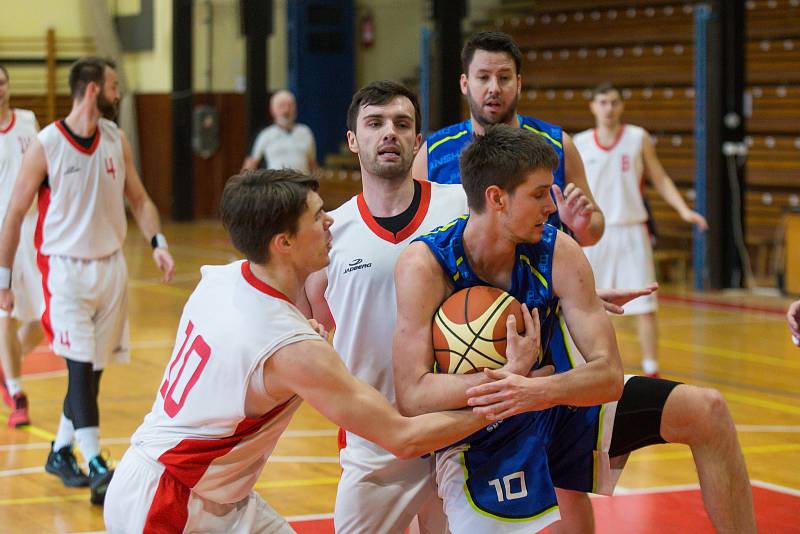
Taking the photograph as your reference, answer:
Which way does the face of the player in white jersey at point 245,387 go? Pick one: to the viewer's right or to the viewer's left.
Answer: to the viewer's right

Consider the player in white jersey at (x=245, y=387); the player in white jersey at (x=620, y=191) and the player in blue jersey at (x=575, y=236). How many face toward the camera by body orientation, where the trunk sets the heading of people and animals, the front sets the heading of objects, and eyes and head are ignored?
2

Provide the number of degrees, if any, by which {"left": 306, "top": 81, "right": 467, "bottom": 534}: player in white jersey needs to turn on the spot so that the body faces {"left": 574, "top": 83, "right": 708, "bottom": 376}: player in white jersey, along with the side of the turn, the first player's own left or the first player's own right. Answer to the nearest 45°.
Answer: approximately 180°

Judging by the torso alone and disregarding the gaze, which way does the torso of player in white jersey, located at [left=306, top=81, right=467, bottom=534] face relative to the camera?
toward the camera

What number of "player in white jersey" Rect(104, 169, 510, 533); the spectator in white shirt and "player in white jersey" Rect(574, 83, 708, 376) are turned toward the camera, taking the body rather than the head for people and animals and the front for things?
2

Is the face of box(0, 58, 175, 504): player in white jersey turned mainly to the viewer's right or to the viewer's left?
to the viewer's right

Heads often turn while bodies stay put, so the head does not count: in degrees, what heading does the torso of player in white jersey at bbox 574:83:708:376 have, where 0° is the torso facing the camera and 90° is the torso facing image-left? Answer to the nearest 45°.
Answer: approximately 0°

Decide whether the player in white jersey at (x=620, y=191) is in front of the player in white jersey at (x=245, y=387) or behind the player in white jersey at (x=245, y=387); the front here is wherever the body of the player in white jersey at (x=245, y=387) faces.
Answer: in front

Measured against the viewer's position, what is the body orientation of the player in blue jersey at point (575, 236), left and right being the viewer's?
facing the viewer

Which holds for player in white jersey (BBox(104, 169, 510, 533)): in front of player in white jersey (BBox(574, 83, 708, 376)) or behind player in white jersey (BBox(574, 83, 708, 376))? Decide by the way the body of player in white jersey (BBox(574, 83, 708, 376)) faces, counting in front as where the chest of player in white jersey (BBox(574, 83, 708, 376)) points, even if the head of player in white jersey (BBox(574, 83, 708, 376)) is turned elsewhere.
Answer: in front

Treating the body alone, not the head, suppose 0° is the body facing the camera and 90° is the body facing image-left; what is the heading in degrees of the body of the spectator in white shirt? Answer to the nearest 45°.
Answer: approximately 0°

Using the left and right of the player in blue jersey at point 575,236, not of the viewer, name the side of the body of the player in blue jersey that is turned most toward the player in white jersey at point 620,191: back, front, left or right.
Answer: back
